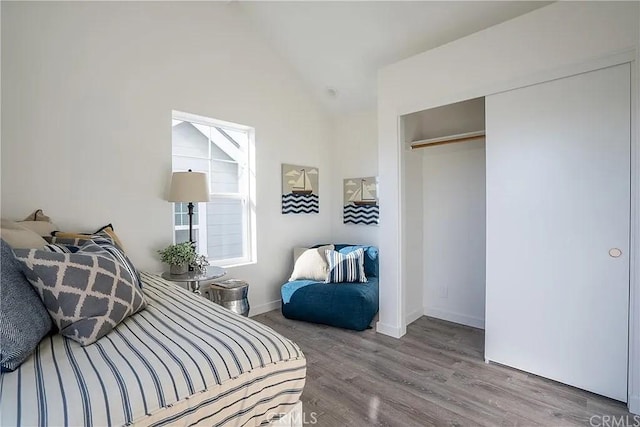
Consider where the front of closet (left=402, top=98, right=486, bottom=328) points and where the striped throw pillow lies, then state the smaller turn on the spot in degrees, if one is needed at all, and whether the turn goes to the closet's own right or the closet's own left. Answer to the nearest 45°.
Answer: approximately 45° to the closet's own right

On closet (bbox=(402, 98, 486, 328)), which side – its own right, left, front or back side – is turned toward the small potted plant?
front

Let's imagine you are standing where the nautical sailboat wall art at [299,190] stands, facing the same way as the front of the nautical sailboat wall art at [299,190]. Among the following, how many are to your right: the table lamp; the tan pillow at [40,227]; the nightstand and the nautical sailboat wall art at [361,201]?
3

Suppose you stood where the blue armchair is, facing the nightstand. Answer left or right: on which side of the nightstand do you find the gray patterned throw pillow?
left

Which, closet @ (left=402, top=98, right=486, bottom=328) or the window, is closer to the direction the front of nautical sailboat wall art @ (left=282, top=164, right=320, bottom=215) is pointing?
the closet

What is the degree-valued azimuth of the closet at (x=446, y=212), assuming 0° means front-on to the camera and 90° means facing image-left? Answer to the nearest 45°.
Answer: approximately 45°

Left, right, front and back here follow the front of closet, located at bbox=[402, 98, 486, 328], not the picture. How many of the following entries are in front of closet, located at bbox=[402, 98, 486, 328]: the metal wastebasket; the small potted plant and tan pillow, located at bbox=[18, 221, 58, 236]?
3

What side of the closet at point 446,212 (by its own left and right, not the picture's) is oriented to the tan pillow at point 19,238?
front

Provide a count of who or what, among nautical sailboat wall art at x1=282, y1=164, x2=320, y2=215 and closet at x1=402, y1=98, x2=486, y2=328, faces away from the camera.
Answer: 0

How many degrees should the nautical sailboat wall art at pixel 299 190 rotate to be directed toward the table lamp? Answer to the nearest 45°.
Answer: approximately 90° to its right

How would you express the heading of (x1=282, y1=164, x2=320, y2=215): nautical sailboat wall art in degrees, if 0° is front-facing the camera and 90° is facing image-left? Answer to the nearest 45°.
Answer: approximately 315°

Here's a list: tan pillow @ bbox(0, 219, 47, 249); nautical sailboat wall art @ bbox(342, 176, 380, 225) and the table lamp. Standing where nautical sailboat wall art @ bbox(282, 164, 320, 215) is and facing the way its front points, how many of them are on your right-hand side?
2

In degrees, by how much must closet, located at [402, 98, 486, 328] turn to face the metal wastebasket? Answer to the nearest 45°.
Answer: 0° — it already faces it
